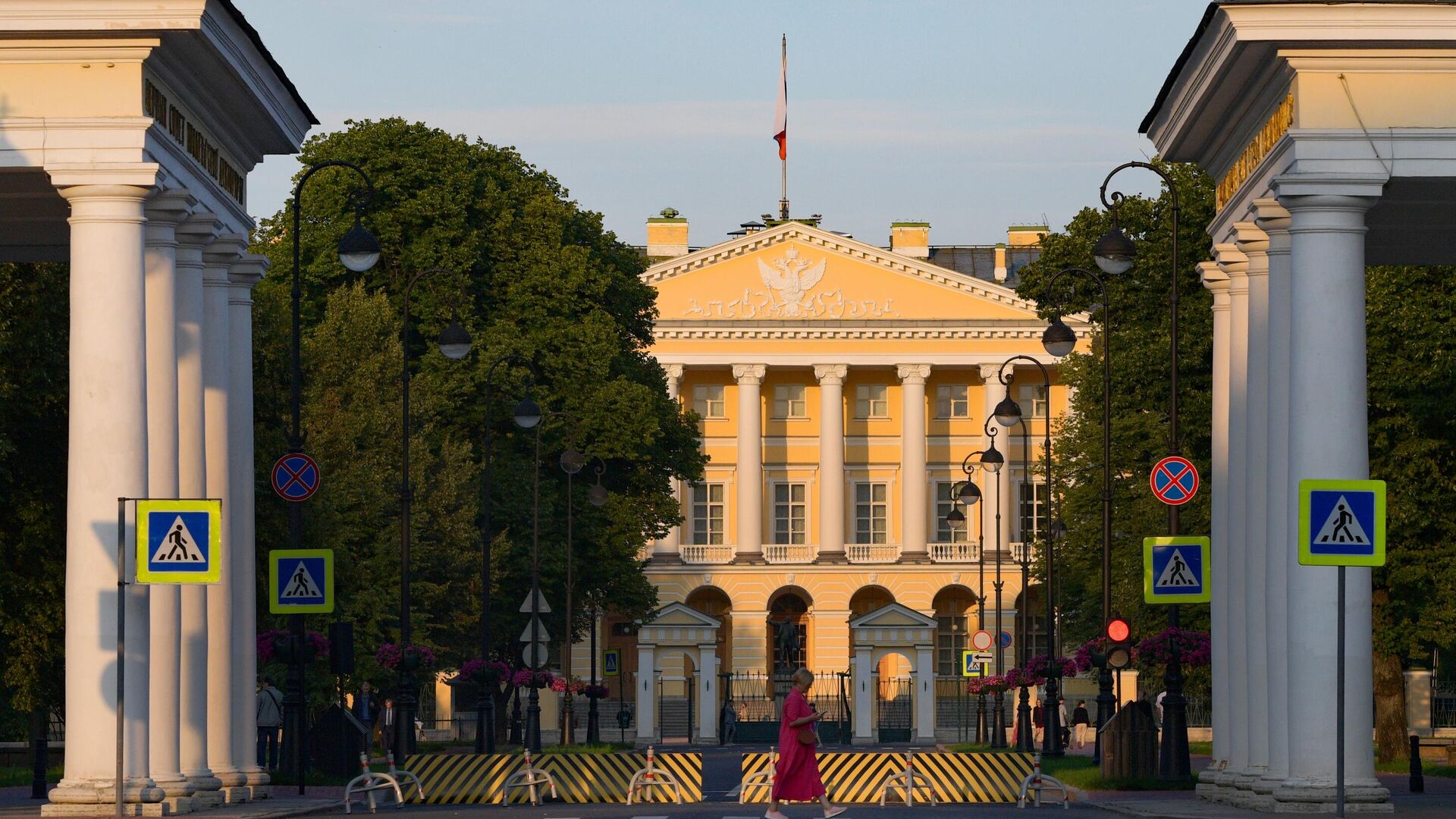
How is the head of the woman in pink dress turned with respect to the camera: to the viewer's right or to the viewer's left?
to the viewer's right

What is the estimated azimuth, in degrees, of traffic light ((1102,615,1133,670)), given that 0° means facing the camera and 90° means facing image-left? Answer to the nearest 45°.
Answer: approximately 0°

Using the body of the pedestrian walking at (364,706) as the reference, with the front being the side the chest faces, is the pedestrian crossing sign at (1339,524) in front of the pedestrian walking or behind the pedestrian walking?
in front

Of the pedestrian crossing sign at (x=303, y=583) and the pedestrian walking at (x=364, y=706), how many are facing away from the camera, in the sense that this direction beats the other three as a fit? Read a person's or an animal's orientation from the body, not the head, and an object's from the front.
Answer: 0

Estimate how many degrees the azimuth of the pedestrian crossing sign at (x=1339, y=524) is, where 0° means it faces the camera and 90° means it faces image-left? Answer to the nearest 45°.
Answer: approximately 0°

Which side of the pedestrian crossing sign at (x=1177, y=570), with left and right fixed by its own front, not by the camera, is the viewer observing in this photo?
front

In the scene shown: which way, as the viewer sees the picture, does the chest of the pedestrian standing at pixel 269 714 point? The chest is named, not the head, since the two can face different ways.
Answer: away from the camera

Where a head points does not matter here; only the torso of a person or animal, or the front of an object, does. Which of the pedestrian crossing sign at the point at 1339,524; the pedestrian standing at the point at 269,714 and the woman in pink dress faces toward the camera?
the pedestrian crossing sign

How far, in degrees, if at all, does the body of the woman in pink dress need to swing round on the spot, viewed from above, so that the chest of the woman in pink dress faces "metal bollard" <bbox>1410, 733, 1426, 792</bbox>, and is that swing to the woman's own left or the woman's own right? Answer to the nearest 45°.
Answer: approximately 45° to the woman's own left

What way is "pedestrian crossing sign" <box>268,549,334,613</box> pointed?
toward the camera

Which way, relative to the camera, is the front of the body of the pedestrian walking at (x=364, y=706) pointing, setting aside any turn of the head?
toward the camera

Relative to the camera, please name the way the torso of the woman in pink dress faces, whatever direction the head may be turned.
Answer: to the viewer's right
